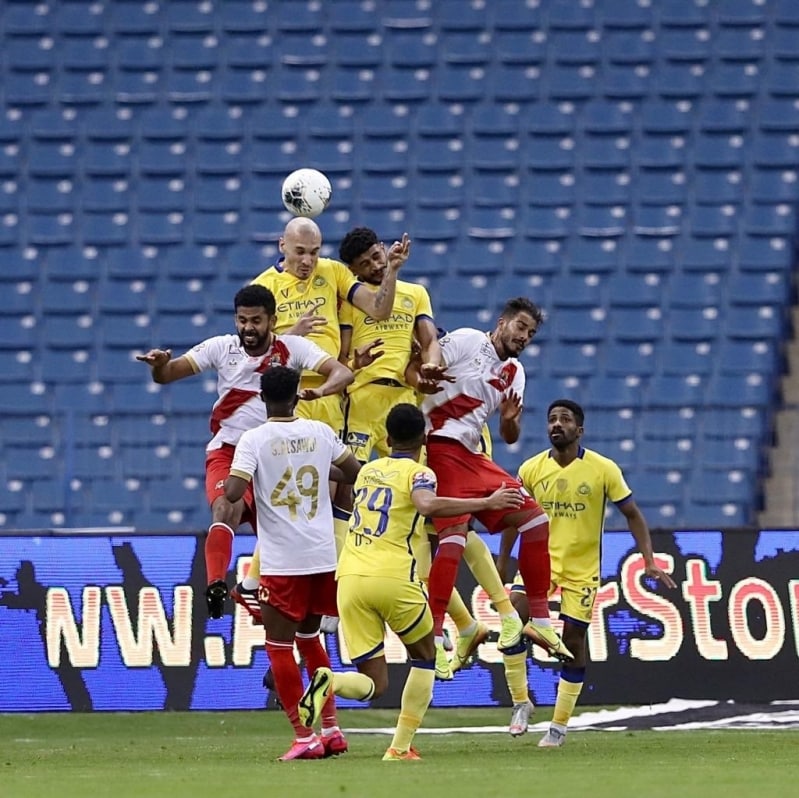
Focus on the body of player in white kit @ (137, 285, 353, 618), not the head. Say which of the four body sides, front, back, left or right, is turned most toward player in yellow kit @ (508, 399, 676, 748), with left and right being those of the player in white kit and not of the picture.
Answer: left

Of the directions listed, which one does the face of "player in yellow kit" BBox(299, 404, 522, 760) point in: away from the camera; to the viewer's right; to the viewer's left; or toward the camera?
away from the camera

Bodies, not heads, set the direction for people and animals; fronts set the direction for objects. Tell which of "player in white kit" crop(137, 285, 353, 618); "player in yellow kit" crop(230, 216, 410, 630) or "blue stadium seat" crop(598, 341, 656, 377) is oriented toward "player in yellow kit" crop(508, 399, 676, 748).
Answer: the blue stadium seat

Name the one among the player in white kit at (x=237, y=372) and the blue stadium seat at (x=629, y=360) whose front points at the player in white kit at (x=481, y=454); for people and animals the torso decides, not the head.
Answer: the blue stadium seat

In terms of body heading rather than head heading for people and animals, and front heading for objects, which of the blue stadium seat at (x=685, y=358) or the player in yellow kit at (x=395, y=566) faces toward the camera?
the blue stadium seat

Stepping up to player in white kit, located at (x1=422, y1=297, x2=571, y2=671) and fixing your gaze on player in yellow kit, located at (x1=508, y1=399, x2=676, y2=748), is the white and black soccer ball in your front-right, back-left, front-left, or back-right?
back-left

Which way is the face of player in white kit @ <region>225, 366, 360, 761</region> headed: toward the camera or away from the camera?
away from the camera

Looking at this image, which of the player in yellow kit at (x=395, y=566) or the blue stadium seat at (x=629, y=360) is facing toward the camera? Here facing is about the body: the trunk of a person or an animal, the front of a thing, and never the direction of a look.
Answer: the blue stadium seat

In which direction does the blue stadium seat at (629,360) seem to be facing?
toward the camera

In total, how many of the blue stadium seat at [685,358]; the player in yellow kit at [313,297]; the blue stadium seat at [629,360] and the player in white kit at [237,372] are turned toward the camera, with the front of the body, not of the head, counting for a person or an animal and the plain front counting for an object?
4

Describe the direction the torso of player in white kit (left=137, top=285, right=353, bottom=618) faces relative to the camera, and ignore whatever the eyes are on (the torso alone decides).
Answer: toward the camera

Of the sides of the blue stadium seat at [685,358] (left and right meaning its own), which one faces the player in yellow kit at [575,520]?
front
